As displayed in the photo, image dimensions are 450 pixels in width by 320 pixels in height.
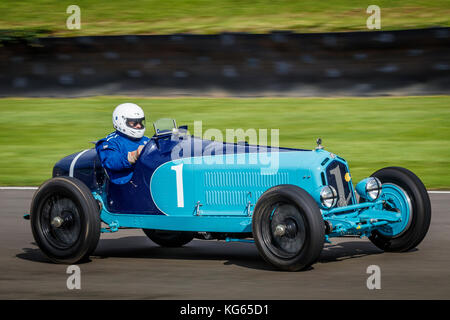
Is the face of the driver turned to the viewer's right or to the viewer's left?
to the viewer's right

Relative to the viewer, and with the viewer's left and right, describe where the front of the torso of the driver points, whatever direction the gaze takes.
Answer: facing the viewer and to the right of the viewer
